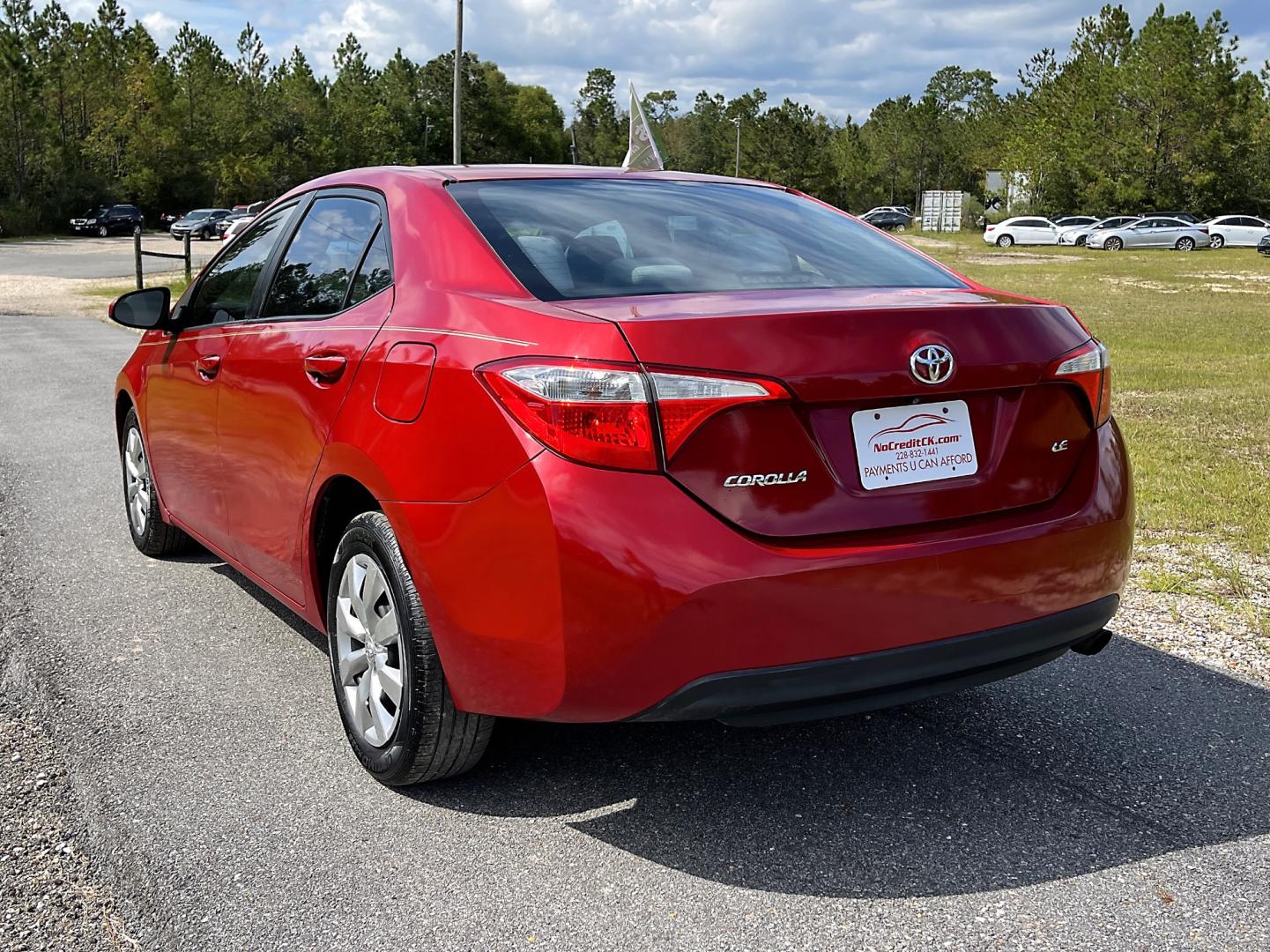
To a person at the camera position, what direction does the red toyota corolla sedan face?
facing away from the viewer and to the left of the viewer
